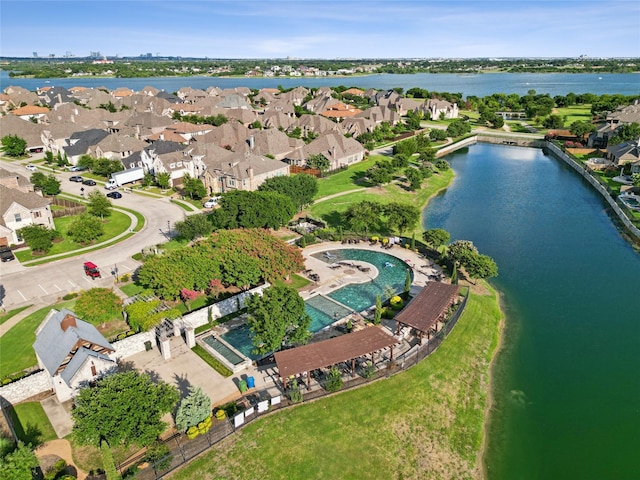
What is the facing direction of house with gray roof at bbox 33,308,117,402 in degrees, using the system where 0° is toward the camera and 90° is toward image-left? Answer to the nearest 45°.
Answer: approximately 315°

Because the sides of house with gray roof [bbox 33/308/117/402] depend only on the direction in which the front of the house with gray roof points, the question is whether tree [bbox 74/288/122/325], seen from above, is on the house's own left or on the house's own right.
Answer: on the house's own left

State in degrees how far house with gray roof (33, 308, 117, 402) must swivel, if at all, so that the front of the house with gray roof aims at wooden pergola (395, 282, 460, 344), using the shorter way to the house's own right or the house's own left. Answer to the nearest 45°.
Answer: approximately 45° to the house's own left

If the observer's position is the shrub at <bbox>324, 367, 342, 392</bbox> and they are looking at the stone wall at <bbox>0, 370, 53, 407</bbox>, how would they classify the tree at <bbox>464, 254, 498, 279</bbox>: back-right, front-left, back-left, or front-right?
back-right

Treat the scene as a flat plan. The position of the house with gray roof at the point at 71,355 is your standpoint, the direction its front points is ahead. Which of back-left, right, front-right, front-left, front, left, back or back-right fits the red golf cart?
back-left

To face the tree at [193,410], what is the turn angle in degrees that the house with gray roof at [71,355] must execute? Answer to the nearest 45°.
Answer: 0° — it already faces it
